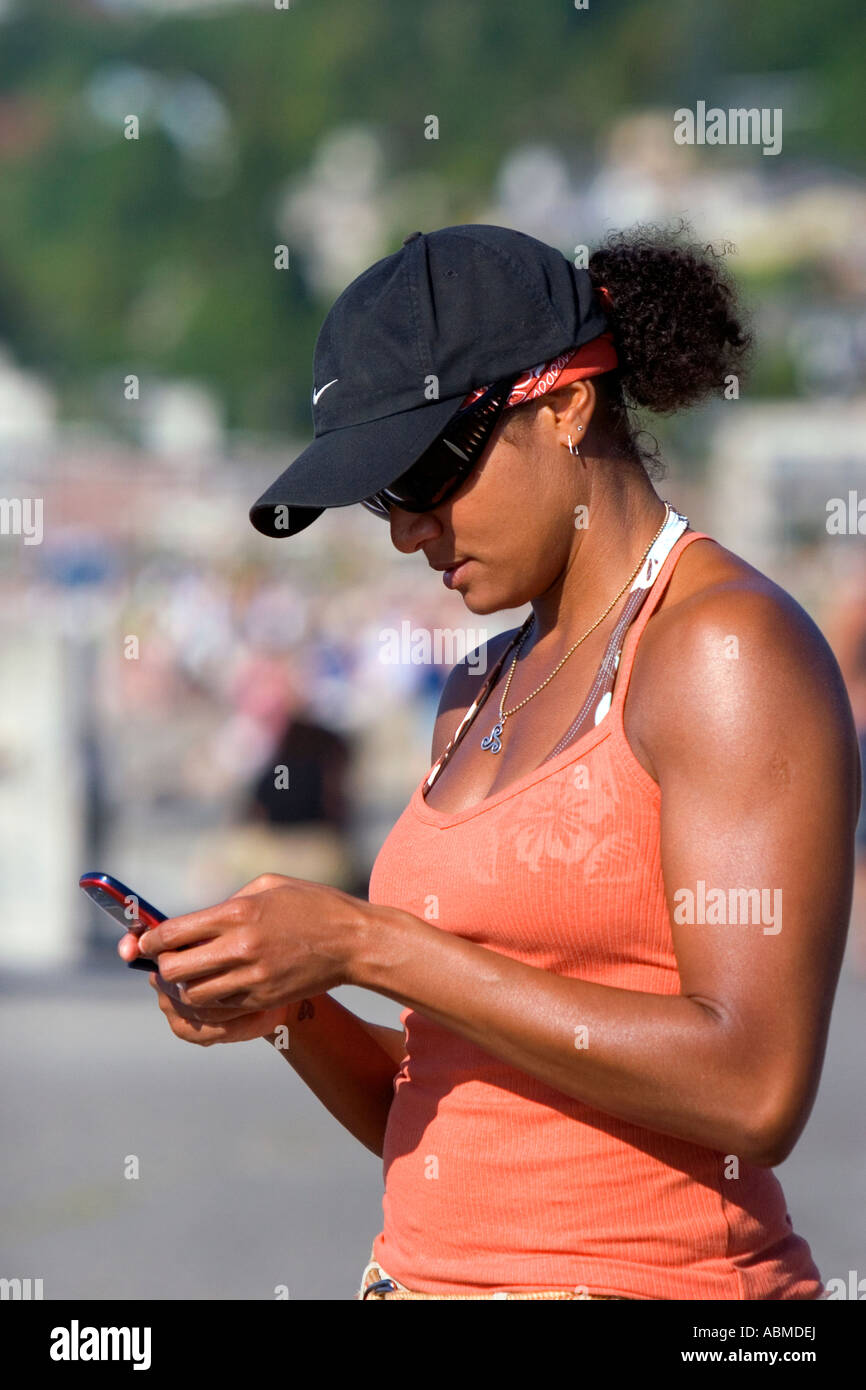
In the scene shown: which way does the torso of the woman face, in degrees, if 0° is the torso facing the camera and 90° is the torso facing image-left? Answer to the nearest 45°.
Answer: approximately 45°
